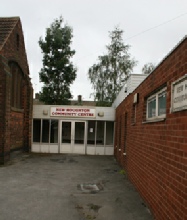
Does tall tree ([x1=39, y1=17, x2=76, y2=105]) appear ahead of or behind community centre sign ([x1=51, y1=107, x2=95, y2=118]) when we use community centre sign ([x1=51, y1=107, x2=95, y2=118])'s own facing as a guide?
behind

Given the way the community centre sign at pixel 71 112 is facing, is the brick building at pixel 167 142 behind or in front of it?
in front

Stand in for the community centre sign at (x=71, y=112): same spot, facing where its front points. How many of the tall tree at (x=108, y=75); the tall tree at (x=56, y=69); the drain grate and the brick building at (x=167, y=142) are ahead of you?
2

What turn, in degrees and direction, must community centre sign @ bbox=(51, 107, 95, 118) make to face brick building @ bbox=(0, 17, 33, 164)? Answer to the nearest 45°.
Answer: approximately 45° to its right

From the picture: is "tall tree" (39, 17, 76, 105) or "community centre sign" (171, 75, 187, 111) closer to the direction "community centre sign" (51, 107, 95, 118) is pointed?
the community centre sign

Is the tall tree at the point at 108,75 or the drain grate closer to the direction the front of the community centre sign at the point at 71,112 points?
the drain grate

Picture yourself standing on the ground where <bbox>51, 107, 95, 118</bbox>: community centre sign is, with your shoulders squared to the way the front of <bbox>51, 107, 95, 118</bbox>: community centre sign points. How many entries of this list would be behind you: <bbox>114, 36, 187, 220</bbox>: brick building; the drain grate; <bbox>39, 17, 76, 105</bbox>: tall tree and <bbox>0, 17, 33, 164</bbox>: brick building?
1

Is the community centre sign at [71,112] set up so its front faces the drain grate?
yes

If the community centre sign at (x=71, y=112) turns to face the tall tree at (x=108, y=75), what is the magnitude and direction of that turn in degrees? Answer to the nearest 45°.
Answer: approximately 180°

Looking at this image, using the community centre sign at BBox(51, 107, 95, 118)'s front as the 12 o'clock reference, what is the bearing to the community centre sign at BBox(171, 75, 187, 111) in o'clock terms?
the community centre sign at BBox(171, 75, 187, 111) is roughly at 12 o'clock from the community centre sign at BBox(51, 107, 95, 118).
